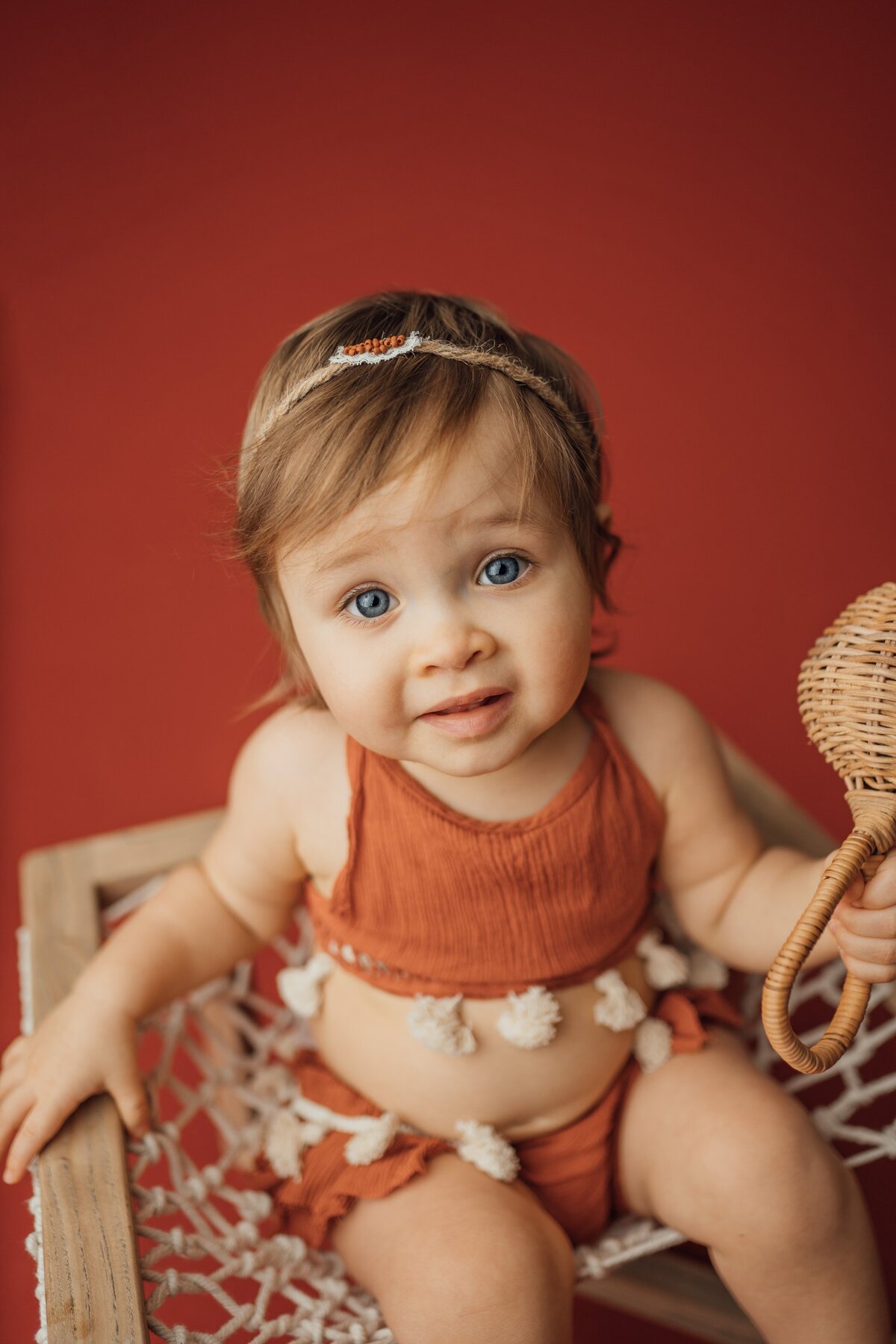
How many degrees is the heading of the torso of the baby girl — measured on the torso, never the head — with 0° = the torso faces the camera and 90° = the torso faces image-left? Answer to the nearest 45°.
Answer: approximately 0°
